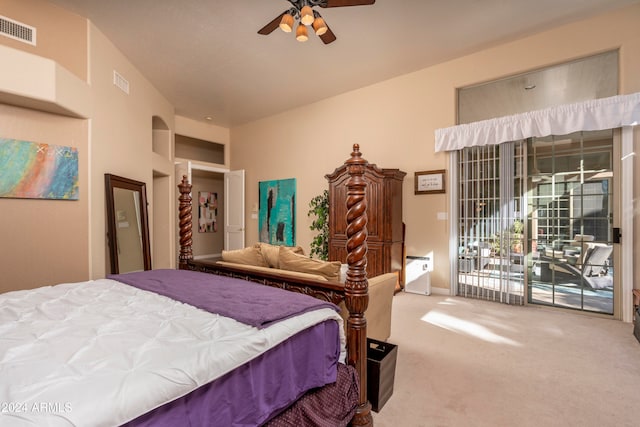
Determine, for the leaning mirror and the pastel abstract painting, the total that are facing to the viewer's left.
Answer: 0

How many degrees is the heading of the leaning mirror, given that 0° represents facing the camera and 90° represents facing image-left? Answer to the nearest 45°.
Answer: approximately 315°

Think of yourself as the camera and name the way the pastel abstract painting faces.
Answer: facing the viewer and to the right of the viewer

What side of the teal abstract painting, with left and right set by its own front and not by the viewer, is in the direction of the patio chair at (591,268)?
left

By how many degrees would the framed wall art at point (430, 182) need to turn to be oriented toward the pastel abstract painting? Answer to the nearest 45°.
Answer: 0° — it already faces it

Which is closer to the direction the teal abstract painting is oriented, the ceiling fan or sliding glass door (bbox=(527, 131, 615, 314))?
the ceiling fan

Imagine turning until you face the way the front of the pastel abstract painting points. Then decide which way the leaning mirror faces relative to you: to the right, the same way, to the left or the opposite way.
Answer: the same way

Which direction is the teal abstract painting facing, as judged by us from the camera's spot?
facing the viewer and to the left of the viewer

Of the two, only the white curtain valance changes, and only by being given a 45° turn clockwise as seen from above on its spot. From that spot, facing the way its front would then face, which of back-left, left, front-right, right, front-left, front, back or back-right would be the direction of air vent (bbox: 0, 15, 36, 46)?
front-left

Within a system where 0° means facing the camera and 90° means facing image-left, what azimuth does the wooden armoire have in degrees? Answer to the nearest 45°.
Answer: approximately 45°

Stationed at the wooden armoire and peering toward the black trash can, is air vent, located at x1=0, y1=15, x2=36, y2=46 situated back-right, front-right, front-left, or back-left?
front-right

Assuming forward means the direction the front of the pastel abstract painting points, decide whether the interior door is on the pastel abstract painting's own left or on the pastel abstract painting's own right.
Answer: on the pastel abstract painting's own left

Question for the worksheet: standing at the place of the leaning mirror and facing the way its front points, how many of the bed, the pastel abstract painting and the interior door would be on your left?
1

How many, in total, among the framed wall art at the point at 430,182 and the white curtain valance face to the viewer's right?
0

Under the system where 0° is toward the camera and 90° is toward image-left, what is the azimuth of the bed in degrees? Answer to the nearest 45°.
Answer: approximately 225°

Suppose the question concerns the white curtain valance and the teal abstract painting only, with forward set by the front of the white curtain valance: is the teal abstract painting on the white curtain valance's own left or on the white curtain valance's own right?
on the white curtain valance's own right
